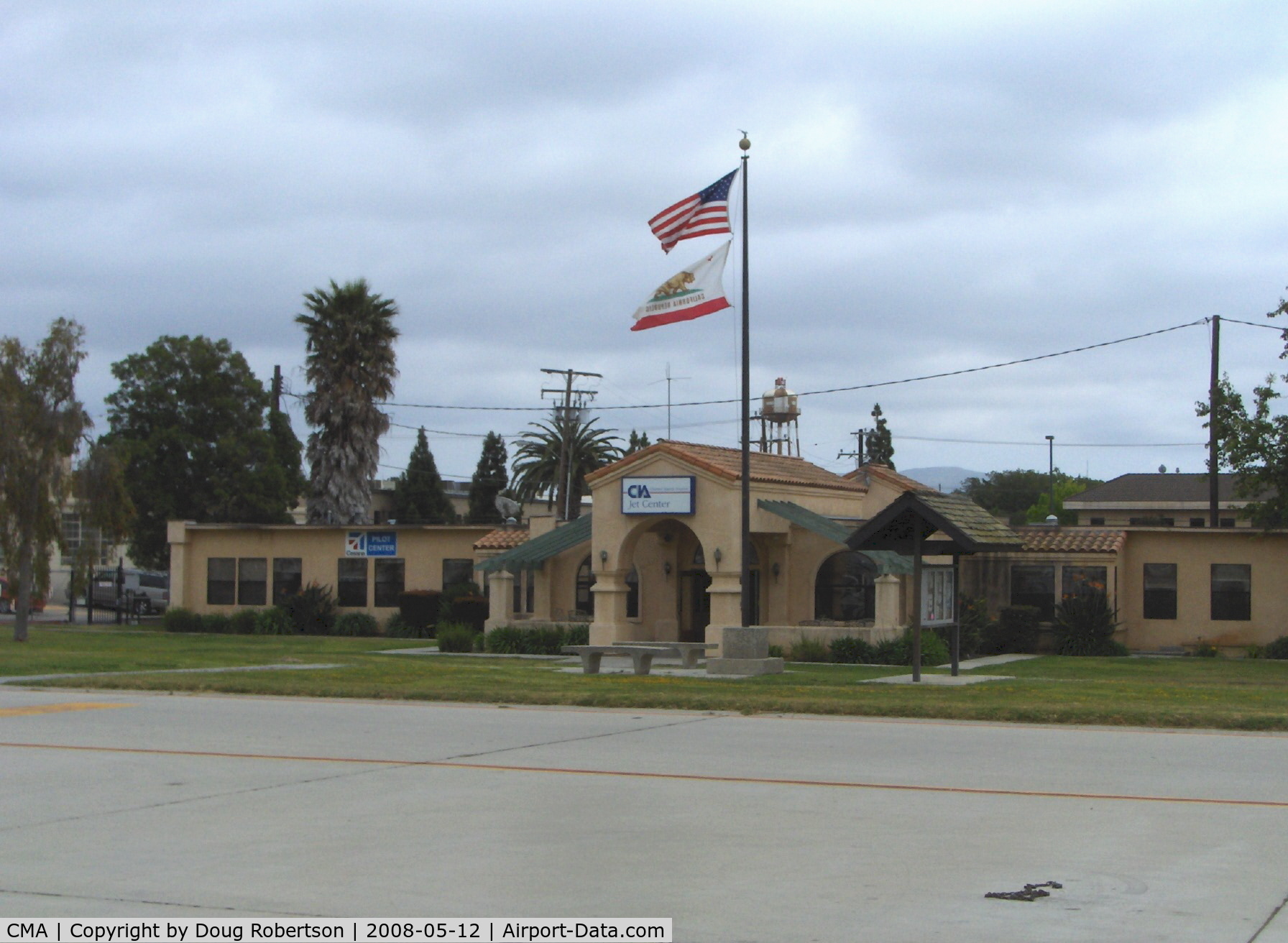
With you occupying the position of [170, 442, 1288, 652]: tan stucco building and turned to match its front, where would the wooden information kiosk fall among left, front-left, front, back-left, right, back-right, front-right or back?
front

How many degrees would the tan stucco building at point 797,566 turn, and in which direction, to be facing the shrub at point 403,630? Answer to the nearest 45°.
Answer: approximately 135° to its right

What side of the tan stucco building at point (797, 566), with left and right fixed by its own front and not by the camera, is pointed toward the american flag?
front

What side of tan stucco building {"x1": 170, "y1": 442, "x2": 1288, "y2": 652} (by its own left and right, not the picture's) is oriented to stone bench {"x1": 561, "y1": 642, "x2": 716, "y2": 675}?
front

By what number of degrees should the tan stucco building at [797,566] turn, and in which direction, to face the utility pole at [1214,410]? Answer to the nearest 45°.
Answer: approximately 135° to its left

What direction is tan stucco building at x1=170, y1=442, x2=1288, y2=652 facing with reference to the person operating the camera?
facing the viewer

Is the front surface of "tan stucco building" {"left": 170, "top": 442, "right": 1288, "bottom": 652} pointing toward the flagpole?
yes

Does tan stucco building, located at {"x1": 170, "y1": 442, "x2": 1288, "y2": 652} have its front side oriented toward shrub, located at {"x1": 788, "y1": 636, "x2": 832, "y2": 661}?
yes

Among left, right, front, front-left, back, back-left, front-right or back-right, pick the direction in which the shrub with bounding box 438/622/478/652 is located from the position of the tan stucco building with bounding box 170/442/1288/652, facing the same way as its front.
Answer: right

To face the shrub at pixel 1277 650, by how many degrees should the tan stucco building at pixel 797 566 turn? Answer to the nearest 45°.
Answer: approximately 90° to its left
